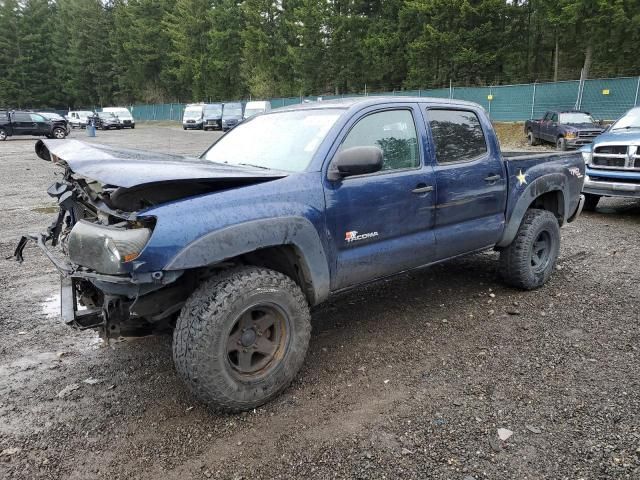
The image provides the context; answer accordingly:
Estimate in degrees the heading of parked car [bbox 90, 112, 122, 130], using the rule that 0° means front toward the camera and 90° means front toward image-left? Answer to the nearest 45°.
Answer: approximately 315°

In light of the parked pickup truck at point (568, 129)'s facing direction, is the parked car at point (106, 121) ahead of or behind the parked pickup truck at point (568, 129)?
behind

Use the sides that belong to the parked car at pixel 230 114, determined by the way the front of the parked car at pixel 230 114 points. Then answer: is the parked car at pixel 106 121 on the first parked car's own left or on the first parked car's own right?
on the first parked car's own right

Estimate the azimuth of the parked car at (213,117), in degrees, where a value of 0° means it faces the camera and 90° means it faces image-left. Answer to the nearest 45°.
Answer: approximately 0°

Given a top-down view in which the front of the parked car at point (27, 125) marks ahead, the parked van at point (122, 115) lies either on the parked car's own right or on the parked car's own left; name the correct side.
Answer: on the parked car's own left

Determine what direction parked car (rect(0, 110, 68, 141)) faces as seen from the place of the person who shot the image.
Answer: facing to the right of the viewer

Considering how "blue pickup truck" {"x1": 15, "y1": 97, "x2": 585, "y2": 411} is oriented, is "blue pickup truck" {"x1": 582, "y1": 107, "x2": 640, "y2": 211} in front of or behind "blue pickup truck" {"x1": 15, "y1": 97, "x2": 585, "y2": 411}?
behind

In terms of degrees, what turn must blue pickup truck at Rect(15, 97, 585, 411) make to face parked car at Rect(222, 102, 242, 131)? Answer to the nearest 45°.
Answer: approximately 135° to its right

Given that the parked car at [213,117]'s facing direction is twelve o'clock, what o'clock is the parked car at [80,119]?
the parked car at [80,119] is roughly at 4 o'clock from the parked car at [213,117].
